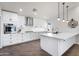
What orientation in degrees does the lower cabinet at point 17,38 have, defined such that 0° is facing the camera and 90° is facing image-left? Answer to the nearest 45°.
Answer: approximately 315°
